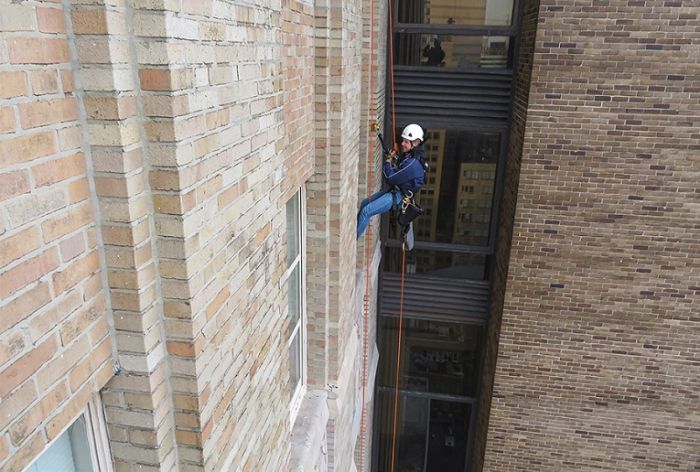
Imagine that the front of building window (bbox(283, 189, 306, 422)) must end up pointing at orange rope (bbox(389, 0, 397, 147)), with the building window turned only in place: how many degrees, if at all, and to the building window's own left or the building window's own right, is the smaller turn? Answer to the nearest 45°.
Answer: approximately 90° to the building window's own left

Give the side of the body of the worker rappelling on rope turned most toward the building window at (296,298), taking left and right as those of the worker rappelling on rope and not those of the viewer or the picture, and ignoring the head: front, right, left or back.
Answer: left

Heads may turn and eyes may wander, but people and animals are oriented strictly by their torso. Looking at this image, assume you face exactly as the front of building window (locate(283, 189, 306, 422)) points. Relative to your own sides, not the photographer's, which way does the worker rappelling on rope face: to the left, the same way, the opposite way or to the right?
the opposite way

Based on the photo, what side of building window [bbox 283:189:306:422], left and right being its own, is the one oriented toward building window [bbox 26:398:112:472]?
right

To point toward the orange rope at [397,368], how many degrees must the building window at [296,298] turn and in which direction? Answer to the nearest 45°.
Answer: approximately 45° to its left

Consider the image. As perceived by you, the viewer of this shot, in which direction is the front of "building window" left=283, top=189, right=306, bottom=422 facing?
facing to the right of the viewer

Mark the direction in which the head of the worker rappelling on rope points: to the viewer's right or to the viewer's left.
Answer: to the viewer's left

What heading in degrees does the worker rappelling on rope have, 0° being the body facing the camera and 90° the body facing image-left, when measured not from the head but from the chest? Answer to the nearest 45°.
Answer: approximately 90°

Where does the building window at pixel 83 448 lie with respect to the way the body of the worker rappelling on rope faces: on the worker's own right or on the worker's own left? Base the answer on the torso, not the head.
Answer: on the worker's own left

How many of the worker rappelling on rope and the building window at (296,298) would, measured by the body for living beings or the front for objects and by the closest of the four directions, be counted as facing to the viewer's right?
1

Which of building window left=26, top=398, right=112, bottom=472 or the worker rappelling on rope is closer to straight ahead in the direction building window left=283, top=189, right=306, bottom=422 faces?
the worker rappelling on rope

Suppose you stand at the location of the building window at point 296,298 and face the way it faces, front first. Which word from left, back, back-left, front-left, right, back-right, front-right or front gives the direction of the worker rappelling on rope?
front-left
